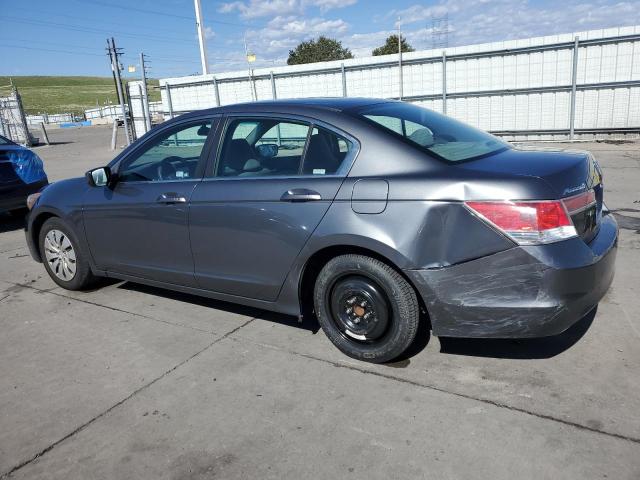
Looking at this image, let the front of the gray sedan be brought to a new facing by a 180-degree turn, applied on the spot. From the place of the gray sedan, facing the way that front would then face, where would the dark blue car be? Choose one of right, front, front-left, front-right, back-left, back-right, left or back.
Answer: back

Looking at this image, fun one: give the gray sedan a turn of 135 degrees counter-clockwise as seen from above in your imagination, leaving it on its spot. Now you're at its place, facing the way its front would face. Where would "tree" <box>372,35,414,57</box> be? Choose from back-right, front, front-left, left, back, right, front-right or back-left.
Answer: back

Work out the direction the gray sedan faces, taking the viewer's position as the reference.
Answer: facing away from the viewer and to the left of the viewer

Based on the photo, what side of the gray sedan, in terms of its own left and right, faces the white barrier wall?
right

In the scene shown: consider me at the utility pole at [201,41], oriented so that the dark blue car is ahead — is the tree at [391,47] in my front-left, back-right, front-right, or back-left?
back-left

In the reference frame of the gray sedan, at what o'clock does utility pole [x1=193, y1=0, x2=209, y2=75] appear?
The utility pole is roughly at 1 o'clock from the gray sedan.

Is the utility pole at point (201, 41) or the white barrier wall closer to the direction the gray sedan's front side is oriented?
the utility pole
